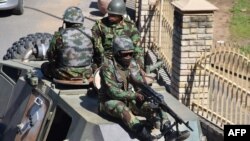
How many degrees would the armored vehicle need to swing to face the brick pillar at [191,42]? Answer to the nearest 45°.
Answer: approximately 90° to its left

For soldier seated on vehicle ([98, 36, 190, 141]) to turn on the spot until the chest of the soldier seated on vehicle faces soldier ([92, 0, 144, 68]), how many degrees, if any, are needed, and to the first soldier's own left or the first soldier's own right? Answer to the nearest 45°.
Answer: approximately 135° to the first soldier's own left

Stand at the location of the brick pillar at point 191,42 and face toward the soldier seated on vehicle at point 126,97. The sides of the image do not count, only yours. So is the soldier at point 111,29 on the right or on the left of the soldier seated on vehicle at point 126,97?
right

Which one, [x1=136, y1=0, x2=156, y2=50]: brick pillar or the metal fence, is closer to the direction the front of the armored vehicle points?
the metal fence

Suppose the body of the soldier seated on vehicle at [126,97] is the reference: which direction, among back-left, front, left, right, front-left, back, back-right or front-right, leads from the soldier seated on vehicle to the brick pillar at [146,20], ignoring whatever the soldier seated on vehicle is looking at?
back-left

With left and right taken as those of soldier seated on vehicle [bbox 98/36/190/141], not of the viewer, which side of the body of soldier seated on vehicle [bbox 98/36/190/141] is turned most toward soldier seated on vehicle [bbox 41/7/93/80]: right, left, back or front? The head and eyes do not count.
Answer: back

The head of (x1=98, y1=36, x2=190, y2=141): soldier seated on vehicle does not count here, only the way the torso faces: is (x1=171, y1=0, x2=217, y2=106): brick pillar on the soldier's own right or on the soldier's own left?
on the soldier's own left

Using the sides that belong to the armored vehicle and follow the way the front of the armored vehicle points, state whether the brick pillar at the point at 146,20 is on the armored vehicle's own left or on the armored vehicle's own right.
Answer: on the armored vehicle's own left

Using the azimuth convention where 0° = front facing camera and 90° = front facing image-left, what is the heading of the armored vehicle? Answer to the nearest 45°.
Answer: approximately 315°

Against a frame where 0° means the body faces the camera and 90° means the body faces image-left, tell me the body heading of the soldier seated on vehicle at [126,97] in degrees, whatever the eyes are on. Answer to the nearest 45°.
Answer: approximately 315°
